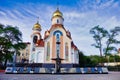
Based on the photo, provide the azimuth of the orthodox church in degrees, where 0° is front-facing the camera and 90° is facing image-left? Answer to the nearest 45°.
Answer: approximately 0°

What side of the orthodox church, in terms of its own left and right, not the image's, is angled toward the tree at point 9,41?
right
